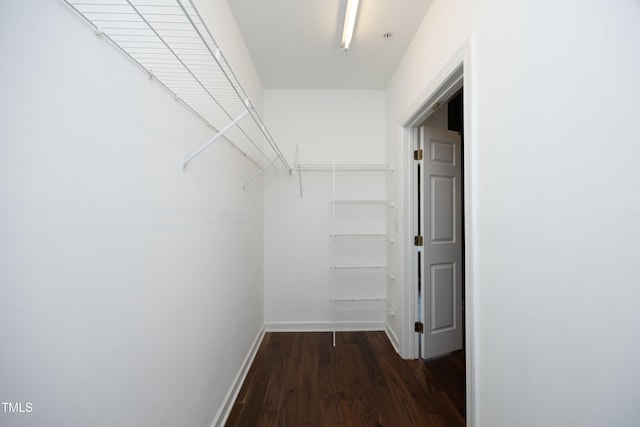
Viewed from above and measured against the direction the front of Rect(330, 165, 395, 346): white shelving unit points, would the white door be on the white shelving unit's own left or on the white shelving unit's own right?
on the white shelving unit's own left

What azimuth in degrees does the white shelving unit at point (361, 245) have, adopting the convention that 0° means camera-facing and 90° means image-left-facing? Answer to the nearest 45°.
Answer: approximately 0°

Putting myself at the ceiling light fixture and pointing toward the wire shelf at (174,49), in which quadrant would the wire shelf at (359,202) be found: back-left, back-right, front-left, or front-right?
back-right
